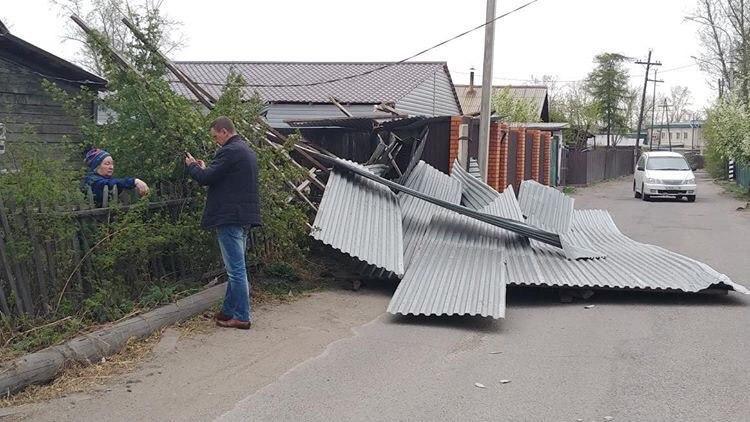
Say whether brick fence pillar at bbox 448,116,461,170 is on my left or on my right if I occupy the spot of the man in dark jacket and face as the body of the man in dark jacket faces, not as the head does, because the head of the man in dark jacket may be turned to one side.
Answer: on my right

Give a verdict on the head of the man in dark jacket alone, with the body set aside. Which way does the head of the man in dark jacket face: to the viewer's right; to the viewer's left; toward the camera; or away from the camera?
to the viewer's left

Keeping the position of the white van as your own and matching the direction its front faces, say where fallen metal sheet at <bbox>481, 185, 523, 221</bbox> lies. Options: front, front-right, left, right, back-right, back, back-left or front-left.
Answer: front

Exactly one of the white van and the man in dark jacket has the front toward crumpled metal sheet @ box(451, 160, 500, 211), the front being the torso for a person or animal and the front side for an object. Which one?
the white van

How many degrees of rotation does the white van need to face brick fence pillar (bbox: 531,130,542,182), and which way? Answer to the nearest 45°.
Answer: approximately 45° to its right

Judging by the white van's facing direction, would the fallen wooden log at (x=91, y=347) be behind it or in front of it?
in front

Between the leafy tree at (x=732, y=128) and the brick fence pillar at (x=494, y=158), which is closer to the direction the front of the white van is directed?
the brick fence pillar

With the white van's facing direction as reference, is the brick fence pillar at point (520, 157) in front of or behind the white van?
in front

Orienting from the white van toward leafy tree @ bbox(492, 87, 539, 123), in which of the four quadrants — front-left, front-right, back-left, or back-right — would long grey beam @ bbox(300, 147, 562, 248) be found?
back-left

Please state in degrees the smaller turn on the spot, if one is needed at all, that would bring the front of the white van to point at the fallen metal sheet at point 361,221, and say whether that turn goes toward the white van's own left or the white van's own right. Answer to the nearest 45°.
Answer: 0° — it already faces it

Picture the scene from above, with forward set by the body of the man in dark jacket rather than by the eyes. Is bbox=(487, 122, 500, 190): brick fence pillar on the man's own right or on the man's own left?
on the man's own right

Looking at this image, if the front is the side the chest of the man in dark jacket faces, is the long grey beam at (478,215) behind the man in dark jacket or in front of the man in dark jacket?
behind

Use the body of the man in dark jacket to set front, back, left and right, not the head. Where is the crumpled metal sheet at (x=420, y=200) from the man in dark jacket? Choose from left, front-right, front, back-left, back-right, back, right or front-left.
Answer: back-right

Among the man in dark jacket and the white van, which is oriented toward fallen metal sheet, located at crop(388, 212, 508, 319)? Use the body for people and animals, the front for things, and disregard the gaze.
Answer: the white van

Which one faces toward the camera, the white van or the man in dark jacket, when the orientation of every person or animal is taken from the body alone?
the white van

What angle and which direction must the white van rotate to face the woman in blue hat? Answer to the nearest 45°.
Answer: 0° — it already faces them

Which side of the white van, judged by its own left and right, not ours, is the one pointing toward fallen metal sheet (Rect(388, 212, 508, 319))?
front

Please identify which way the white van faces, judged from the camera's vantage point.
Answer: facing the viewer

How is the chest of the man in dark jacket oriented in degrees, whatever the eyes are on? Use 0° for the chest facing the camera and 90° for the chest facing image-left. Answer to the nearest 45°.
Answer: approximately 90°

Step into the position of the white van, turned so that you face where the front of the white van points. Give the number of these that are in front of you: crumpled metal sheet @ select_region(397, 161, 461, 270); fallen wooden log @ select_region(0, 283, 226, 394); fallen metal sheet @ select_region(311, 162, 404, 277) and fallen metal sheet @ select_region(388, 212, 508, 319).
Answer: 4

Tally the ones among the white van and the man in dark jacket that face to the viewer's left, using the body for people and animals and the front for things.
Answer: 1
